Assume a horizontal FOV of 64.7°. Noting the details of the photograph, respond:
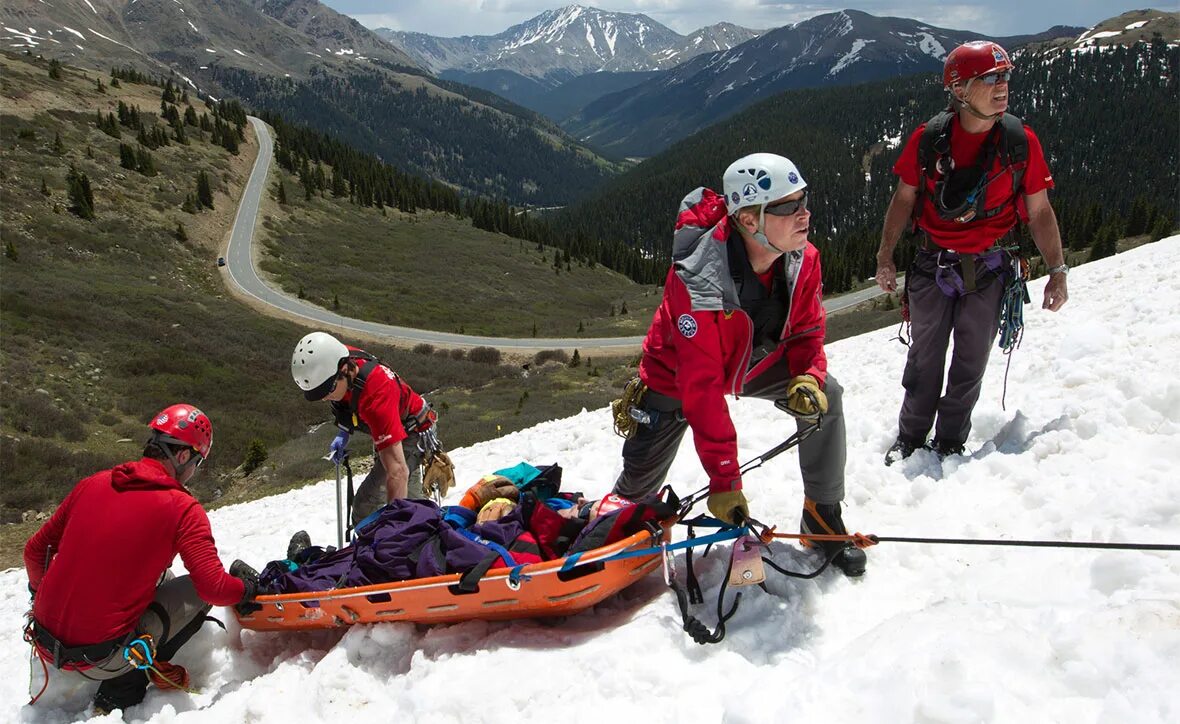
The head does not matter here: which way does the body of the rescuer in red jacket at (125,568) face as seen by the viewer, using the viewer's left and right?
facing away from the viewer and to the right of the viewer

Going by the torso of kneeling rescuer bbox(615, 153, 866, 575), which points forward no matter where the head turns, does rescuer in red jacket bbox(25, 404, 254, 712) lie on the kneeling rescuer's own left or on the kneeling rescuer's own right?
on the kneeling rescuer's own right

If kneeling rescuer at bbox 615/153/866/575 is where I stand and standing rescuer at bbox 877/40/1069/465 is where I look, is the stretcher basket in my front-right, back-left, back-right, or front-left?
back-left

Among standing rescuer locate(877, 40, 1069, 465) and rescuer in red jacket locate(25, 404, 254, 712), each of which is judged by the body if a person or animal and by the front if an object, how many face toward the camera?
1

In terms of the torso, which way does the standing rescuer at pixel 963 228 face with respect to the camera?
toward the camera

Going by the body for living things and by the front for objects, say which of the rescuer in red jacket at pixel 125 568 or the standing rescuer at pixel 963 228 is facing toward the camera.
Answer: the standing rescuer

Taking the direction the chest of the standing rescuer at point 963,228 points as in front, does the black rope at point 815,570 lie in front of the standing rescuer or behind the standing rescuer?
in front

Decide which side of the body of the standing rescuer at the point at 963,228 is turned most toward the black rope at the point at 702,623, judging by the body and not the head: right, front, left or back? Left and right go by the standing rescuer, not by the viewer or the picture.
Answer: front
